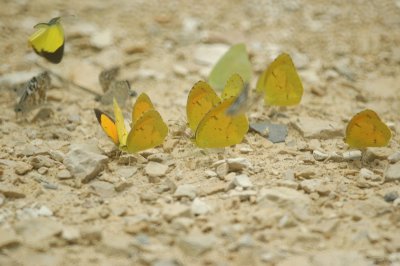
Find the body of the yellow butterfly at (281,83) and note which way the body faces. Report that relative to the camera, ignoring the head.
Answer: to the viewer's left

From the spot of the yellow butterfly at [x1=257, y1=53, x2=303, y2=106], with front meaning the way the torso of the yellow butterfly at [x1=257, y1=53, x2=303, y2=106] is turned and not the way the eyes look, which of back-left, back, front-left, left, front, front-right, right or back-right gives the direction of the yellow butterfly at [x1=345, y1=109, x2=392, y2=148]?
back-left

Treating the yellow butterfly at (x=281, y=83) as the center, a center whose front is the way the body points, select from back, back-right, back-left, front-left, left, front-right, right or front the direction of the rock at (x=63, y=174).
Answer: front-left

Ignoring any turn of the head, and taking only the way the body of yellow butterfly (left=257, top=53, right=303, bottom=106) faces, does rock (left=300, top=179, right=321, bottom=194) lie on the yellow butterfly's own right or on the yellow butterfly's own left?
on the yellow butterfly's own left

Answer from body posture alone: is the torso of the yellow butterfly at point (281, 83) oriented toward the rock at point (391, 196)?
no

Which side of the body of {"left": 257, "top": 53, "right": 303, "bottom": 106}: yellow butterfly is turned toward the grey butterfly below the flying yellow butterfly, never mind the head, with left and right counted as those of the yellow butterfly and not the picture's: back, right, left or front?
front

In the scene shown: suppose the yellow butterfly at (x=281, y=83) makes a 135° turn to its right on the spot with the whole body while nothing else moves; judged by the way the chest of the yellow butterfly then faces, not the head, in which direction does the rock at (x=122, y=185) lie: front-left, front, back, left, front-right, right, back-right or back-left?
back

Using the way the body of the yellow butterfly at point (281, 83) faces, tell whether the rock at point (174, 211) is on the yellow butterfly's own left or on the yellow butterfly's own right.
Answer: on the yellow butterfly's own left

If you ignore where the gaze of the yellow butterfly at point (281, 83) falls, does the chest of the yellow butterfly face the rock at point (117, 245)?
no

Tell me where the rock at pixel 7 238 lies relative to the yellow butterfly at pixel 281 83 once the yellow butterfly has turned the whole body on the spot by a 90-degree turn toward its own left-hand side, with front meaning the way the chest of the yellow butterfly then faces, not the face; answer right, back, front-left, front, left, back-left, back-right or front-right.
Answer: front-right

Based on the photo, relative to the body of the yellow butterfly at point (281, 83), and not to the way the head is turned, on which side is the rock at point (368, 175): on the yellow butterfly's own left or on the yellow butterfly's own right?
on the yellow butterfly's own left
